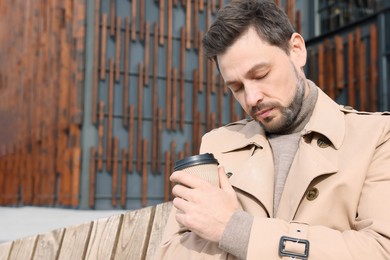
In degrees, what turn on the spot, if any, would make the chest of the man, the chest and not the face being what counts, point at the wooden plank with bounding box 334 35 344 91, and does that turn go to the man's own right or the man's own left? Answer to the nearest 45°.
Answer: approximately 135° to the man's own right

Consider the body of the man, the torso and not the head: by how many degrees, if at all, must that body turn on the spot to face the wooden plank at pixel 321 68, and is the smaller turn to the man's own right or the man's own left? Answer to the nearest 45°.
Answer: approximately 135° to the man's own right

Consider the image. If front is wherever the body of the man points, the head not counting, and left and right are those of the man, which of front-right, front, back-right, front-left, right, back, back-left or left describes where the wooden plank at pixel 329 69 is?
back-right

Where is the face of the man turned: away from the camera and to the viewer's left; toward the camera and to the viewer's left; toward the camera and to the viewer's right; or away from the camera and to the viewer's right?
toward the camera and to the viewer's left

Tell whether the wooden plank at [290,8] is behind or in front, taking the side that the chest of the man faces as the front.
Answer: behind

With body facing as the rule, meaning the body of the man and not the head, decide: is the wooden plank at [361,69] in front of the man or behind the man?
behind

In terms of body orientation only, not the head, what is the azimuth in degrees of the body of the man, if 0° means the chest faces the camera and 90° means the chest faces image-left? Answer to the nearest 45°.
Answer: approximately 45°
